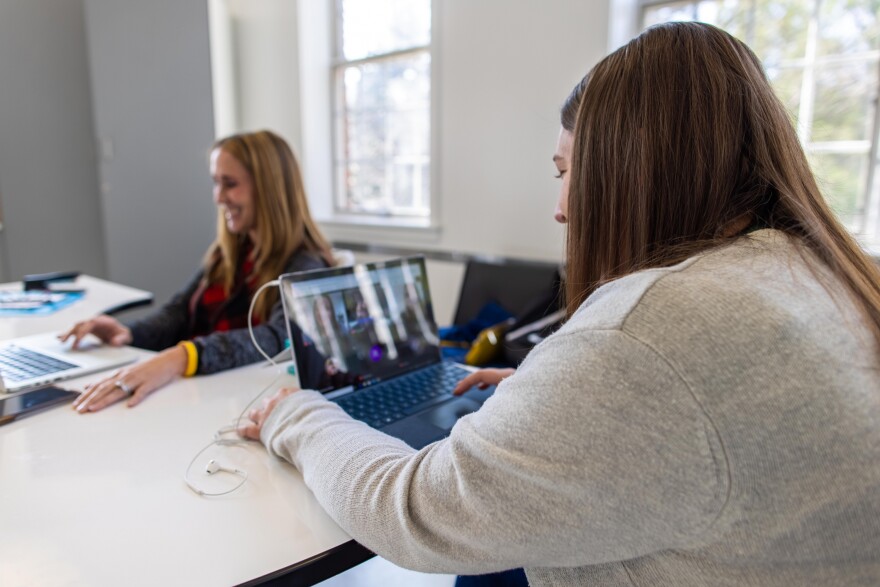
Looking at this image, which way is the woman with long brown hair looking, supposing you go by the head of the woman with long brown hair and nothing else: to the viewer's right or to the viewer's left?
to the viewer's left

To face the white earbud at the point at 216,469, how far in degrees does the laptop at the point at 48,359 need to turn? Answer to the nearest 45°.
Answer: approximately 135° to its right

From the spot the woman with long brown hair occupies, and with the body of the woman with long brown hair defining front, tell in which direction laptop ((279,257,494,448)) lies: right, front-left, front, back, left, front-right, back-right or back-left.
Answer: front

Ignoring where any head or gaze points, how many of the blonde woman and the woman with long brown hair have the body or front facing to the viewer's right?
0

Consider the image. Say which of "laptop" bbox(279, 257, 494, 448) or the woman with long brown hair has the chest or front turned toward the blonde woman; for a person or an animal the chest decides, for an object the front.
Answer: the woman with long brown hair

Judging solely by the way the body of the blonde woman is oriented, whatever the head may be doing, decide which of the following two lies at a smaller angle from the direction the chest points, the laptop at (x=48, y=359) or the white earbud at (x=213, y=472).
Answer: the laptop

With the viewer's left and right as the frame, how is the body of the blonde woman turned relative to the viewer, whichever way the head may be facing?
facing the viewer and to the left of the viewer

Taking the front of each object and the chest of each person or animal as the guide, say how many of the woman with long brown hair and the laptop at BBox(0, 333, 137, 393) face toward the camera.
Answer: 0

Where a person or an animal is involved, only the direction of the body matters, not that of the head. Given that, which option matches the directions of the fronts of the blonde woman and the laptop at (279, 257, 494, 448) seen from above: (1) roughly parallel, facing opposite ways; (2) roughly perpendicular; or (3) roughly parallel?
roughly perpendicular

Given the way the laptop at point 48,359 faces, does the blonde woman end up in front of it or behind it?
in front

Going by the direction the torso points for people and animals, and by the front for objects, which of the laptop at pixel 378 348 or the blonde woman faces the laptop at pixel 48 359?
the blonde woman

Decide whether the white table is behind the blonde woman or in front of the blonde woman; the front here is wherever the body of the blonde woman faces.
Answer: in front

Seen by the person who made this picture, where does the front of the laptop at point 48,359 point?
facing away from the viewer and to the right of the viewer

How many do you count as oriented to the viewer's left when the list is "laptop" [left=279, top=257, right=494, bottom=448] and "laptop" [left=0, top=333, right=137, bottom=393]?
0

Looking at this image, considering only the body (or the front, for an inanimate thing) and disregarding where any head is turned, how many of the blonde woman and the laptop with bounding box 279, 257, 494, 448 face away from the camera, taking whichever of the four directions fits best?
0

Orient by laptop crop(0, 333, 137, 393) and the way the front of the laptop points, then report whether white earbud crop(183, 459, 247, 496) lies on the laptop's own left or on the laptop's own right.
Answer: on the laptop's own right

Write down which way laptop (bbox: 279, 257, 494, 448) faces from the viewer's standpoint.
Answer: facing the viewer and to the right of the viewer
